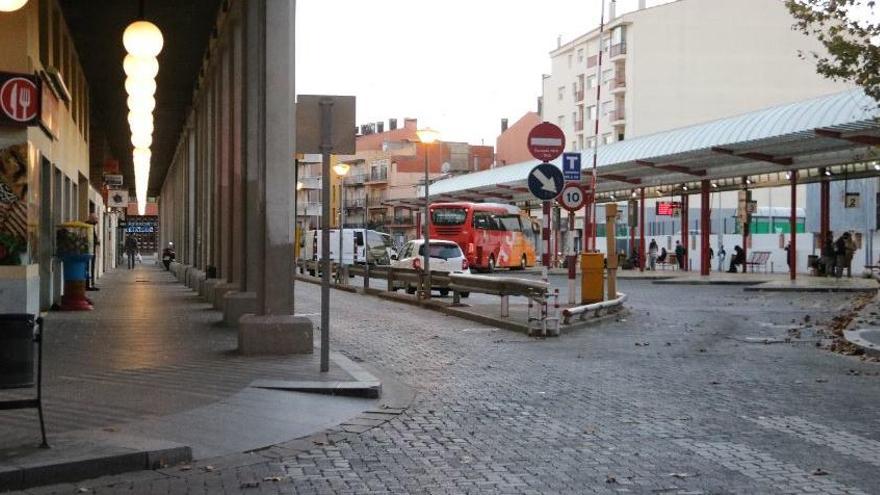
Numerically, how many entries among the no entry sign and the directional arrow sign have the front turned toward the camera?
2

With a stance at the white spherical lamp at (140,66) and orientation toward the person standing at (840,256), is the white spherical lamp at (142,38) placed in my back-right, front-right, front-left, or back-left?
back-right

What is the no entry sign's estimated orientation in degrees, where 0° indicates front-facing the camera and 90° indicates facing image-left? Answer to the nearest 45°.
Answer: approximately 0°
